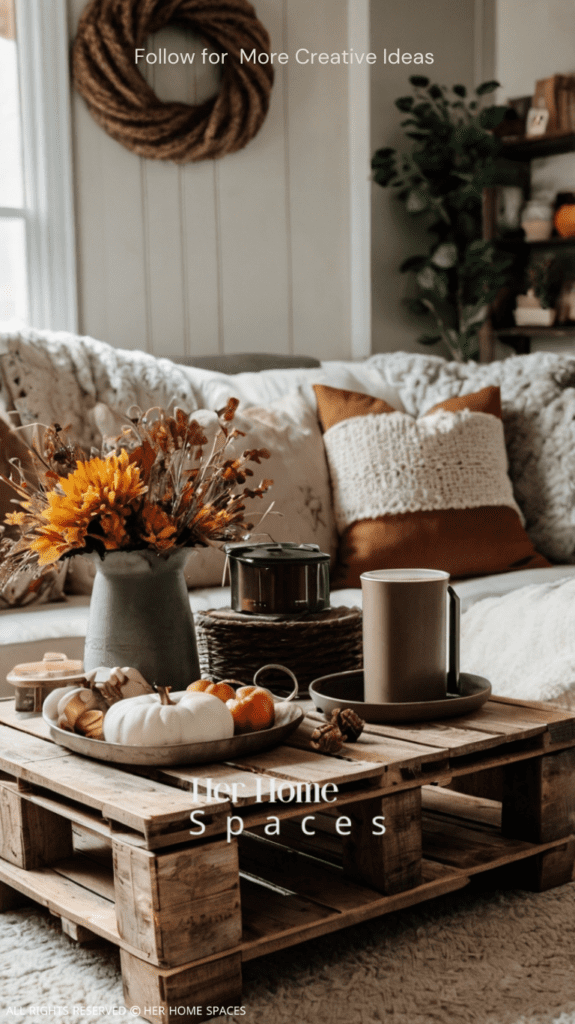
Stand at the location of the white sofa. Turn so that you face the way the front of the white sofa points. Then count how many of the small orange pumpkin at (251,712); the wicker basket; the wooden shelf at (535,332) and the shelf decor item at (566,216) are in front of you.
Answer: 2

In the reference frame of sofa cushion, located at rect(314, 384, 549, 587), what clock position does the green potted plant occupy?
The green potted plant is roughly at 6 o'clock from the sofa cushion.

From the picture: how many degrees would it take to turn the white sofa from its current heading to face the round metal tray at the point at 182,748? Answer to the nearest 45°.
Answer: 0° — it already faces it

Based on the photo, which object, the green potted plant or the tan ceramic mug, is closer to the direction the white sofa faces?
the tan ceramic mug

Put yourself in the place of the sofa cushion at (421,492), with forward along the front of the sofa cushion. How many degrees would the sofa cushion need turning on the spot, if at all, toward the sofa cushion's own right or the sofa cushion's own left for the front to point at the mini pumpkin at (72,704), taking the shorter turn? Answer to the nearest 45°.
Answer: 0° — it already faces it

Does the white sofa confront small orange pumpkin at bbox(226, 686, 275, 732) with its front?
yes

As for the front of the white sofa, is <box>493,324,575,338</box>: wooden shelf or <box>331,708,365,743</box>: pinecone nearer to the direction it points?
the pinecone

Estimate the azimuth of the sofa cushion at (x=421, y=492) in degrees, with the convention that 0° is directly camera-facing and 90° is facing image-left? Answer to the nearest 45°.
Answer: approximately 0°
